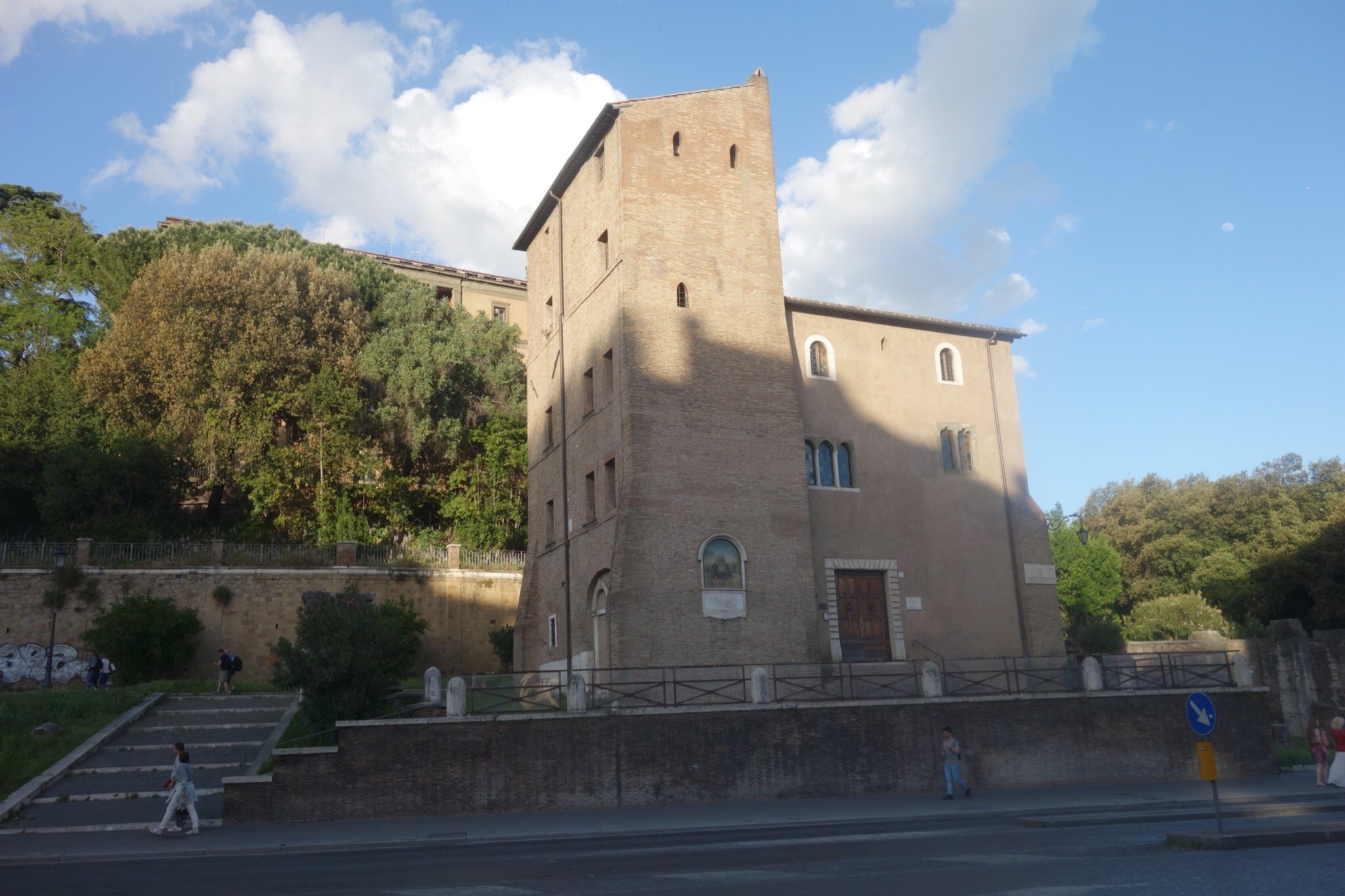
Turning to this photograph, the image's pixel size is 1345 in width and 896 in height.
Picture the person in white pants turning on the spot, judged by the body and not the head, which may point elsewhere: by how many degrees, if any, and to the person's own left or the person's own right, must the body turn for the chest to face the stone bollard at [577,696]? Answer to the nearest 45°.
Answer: approximately 180°

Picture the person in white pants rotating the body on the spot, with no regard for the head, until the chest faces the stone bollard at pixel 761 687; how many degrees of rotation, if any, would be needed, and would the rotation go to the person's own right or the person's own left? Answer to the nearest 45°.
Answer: approximately 180°

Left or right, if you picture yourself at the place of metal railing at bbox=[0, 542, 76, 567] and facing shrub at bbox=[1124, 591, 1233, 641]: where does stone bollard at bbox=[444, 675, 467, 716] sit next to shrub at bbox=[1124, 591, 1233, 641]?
right

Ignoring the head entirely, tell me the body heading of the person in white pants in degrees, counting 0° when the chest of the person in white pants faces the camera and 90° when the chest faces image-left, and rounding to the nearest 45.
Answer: approximately 90°

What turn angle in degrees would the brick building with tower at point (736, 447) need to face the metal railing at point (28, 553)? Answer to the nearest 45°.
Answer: approximately 90° to its right
